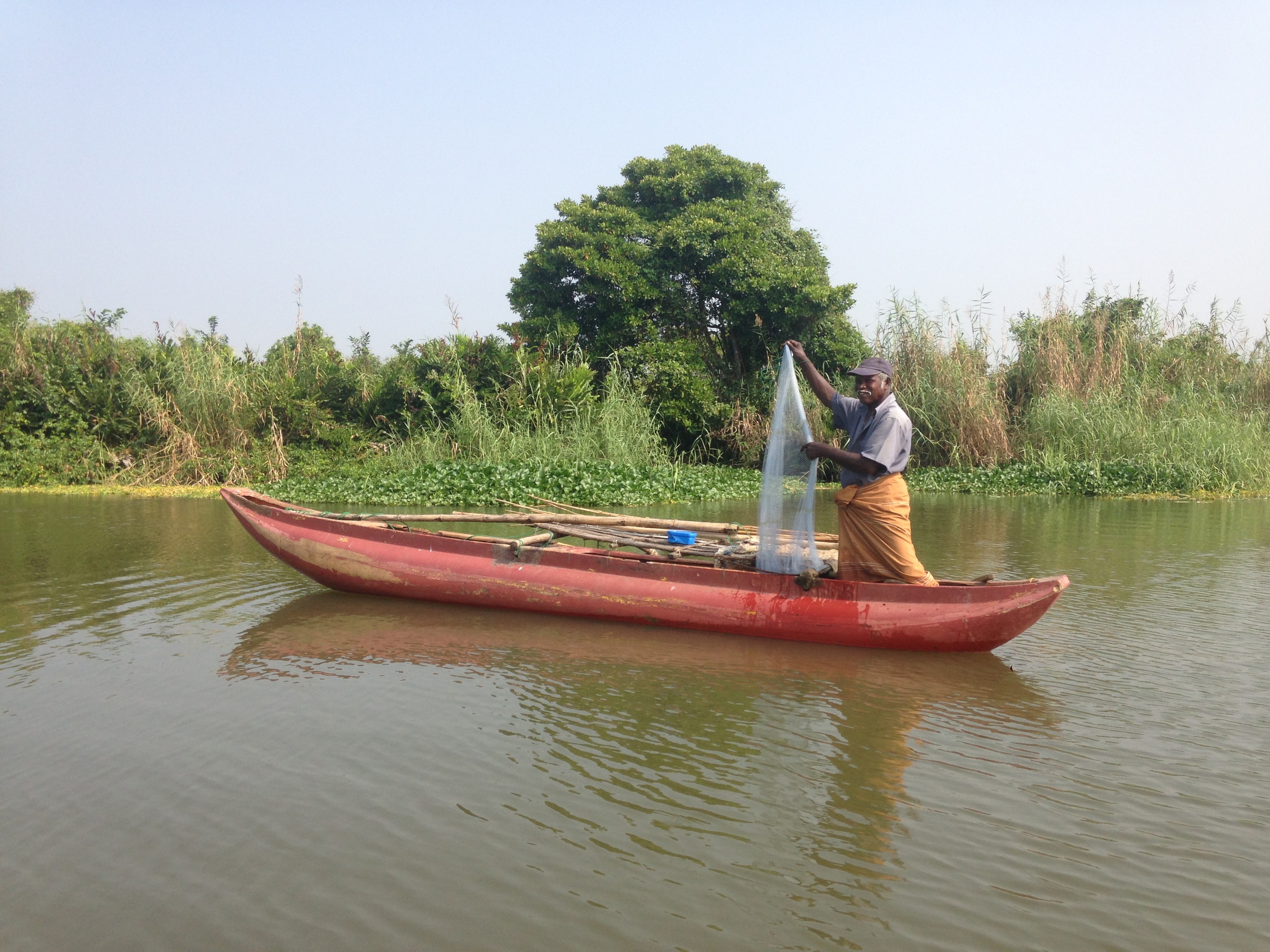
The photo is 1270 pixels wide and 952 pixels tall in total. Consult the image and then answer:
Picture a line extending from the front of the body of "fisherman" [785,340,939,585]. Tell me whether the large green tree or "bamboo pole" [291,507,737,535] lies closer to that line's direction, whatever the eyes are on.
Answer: the bamboo pole

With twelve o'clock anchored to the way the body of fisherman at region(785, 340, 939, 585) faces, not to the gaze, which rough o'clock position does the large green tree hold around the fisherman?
The large green tree is roughly at 4 o'clock from the fisherman.

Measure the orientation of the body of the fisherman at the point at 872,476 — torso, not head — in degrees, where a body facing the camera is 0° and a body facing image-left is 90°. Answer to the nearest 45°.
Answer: approximately 45°

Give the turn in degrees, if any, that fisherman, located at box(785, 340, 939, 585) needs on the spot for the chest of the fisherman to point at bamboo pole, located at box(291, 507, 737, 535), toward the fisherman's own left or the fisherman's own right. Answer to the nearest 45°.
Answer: approximately 90° to the fisherman's own right
